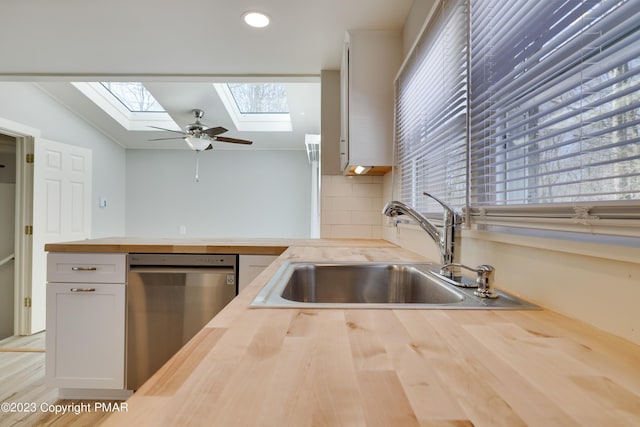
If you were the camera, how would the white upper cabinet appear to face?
facing to the left of the viewer

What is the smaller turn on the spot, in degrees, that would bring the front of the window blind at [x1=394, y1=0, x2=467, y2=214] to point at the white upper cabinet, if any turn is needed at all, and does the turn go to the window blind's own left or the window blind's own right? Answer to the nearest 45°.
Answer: approximately 90° to the window blind's own right

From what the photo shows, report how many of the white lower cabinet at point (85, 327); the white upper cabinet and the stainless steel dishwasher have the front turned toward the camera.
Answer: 2

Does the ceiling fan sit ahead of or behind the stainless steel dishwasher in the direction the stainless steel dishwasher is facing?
behind

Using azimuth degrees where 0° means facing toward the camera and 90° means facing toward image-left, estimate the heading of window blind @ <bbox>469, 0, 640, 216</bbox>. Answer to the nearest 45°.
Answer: approximately 45°

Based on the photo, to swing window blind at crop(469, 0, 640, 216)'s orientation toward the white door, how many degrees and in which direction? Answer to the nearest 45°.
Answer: approximately 45° to its right

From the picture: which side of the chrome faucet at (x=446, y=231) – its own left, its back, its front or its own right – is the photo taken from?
left

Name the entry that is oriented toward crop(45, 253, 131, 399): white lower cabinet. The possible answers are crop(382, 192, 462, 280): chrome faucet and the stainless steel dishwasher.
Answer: the chrome faucet

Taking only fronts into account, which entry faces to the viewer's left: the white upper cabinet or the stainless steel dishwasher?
the white upper cabinet

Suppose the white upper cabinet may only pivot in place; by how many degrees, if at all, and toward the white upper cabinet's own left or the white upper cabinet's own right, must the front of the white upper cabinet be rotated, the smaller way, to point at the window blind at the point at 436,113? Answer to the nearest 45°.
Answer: approximately 135° to the white upper cabinet's own left
